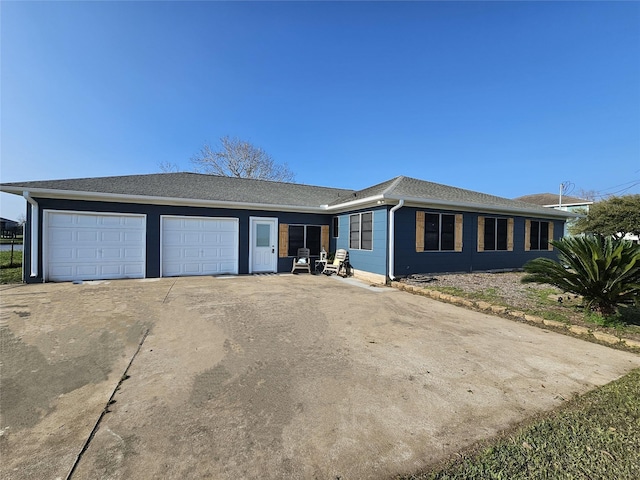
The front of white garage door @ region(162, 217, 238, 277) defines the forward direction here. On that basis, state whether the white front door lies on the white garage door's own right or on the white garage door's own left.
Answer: on the white garage door's own left

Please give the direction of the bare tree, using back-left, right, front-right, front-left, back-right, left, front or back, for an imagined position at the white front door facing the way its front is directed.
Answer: back

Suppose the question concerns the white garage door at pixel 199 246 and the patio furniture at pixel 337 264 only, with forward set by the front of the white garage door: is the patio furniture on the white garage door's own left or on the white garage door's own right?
on the white garage door's own left

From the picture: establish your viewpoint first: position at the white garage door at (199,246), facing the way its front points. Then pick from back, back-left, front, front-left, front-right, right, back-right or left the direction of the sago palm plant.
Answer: front-left

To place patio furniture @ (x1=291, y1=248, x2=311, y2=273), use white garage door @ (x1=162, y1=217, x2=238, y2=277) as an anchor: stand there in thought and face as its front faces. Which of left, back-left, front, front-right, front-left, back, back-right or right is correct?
left

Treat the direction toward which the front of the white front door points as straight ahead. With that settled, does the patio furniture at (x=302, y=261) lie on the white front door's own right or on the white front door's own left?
on the white front door's own left

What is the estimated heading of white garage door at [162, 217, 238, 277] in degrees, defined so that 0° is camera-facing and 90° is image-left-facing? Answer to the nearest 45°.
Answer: approximately 0°

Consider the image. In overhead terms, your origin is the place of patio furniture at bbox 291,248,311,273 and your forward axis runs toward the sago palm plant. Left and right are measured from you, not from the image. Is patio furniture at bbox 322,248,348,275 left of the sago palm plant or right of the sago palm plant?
left

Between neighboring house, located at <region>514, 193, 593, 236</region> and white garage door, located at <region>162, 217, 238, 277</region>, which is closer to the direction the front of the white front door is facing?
the white garage door

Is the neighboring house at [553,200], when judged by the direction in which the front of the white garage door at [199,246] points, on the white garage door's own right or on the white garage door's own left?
on the white garage door's own left

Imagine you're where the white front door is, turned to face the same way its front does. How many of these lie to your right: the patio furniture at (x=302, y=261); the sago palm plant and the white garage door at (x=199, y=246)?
1

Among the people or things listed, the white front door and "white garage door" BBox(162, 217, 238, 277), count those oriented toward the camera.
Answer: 2
